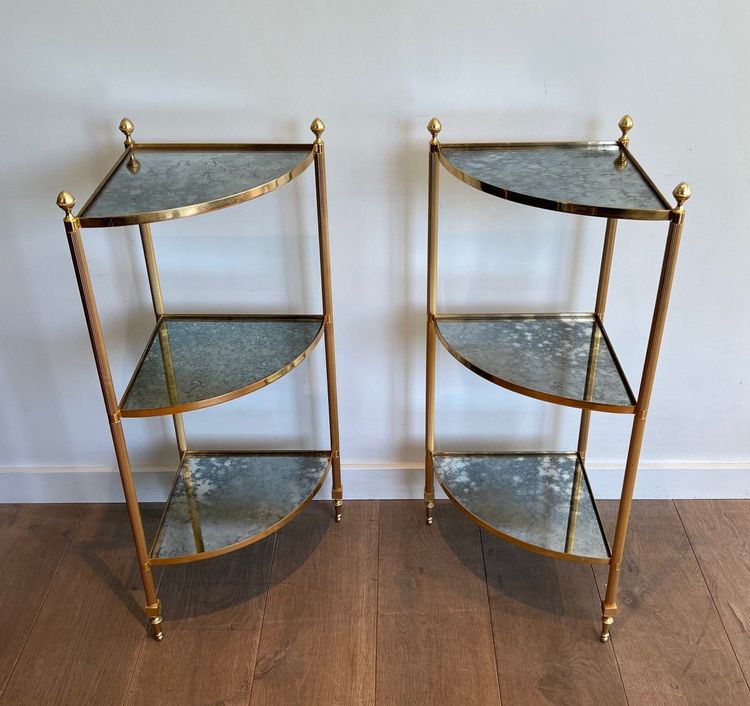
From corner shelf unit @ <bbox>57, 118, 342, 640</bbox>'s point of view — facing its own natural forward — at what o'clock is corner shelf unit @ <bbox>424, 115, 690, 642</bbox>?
corner shelf unit @ <bbox>424, 115, 690, 642</bbox> is roughly at 11 o'clock from corner shelf unit @ <bbox>57, 118, 342, 640</bbox>.

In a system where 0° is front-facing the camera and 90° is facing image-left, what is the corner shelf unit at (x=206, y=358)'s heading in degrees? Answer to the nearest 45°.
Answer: approximately 315°

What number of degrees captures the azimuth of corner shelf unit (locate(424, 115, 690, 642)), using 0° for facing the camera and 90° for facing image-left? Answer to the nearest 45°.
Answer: approximately 45°

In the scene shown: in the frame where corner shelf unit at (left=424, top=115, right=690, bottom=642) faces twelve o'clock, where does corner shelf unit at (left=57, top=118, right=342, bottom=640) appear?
corner shelf unit at (left=57, top=118, right=342, bottom=640) is roughly at 1 o'clock from corner shelf unit at (left=424, top=115, right=690, bottom=642).
